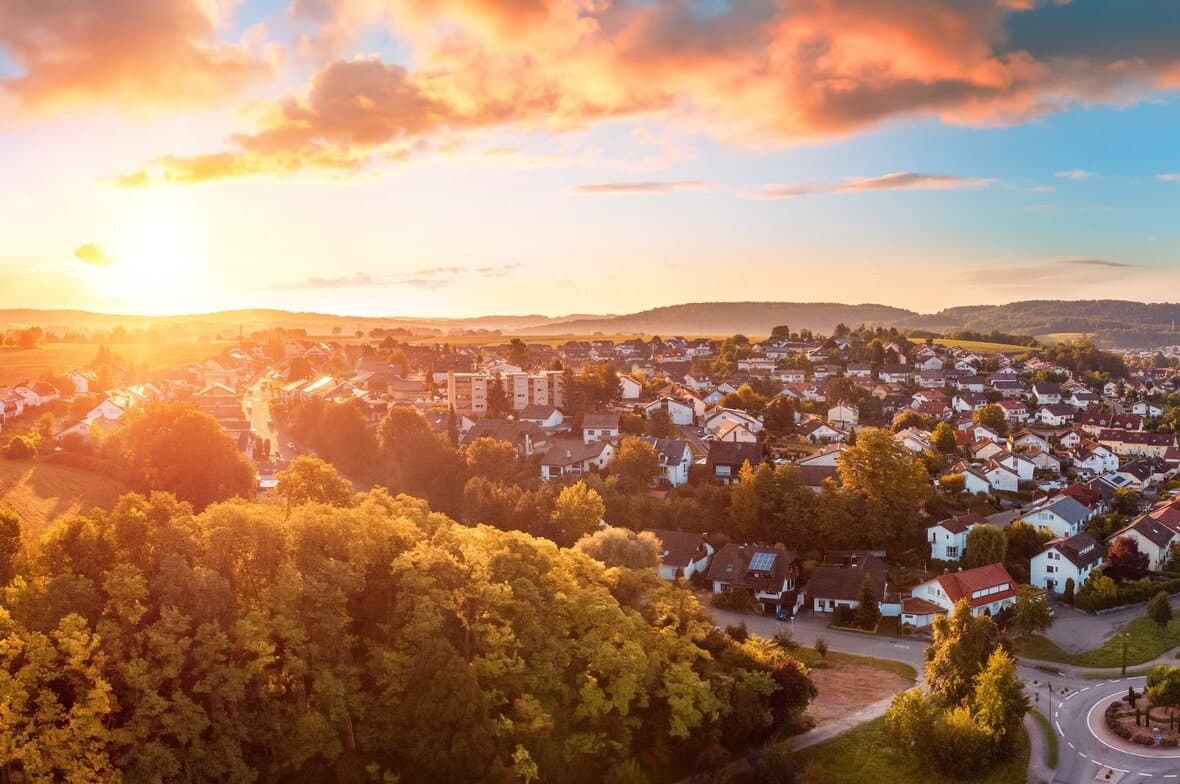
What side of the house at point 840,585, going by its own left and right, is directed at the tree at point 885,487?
back

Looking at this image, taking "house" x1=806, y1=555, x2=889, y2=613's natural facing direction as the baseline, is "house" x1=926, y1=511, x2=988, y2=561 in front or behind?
behind

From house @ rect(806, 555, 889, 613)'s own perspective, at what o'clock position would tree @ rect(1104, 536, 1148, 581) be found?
The tree is roughly at 8 o'clock from the house.

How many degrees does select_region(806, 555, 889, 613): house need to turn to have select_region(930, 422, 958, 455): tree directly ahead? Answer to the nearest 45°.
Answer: approximately 180°

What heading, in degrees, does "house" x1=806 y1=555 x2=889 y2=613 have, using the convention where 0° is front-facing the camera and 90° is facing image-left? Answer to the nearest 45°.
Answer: approximately 0°

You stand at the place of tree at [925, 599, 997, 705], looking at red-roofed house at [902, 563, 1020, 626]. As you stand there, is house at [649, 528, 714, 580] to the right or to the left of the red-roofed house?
left

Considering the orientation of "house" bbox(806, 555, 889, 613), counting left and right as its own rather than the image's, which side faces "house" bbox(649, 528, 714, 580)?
right

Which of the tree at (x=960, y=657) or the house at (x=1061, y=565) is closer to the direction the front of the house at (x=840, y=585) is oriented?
the tree

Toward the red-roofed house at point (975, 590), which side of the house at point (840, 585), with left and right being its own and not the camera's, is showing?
left

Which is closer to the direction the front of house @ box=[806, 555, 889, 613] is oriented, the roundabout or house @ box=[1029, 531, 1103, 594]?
the roundabout

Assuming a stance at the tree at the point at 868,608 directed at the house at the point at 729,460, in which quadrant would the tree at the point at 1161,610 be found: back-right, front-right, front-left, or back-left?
back-right
